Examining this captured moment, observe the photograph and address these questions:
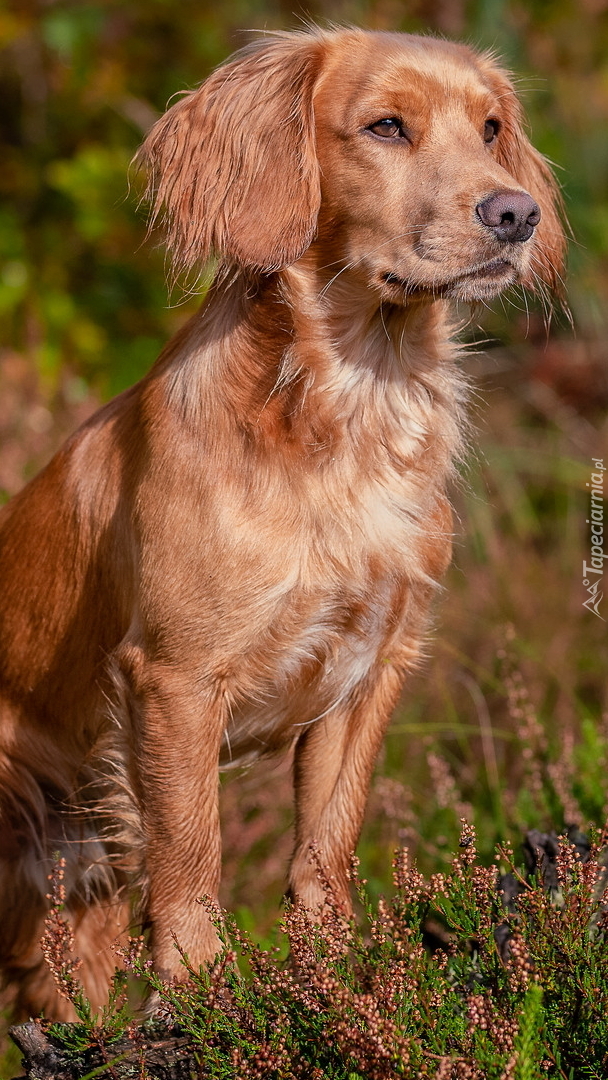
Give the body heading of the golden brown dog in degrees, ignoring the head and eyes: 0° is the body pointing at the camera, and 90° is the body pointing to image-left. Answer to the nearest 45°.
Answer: approximately 315°
